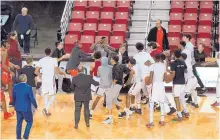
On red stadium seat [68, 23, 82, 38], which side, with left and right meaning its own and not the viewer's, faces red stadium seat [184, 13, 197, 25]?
left

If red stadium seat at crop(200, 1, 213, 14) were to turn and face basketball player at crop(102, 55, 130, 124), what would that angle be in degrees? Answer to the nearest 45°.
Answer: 0° — it already faces them

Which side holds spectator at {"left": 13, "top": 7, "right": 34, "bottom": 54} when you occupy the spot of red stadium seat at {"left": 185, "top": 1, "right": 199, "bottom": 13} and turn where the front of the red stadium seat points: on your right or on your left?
on your right

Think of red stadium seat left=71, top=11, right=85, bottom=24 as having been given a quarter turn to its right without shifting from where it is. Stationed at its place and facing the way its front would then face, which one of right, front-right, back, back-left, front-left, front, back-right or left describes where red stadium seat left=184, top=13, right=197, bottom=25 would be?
back

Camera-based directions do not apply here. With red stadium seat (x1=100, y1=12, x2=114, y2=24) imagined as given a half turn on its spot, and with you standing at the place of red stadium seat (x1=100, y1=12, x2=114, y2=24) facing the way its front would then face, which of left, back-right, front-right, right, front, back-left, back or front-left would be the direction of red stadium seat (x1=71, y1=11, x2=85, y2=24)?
left

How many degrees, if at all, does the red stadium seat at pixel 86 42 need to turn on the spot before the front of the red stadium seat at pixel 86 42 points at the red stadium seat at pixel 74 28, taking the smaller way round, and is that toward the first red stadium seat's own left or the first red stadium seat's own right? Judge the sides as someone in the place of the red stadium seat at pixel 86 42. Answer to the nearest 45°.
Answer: approximately 135° to the first red stadium seat's own right

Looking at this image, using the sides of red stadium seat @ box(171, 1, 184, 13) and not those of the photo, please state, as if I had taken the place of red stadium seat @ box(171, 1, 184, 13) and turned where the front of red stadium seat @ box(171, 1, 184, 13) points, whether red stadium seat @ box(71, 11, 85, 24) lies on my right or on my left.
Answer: on my right

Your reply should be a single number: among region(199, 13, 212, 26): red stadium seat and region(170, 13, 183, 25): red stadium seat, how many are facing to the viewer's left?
0

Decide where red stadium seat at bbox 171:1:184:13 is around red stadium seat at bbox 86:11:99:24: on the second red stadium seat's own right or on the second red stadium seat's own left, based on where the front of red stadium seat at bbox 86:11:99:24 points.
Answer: on the second red stadium seat's own left
